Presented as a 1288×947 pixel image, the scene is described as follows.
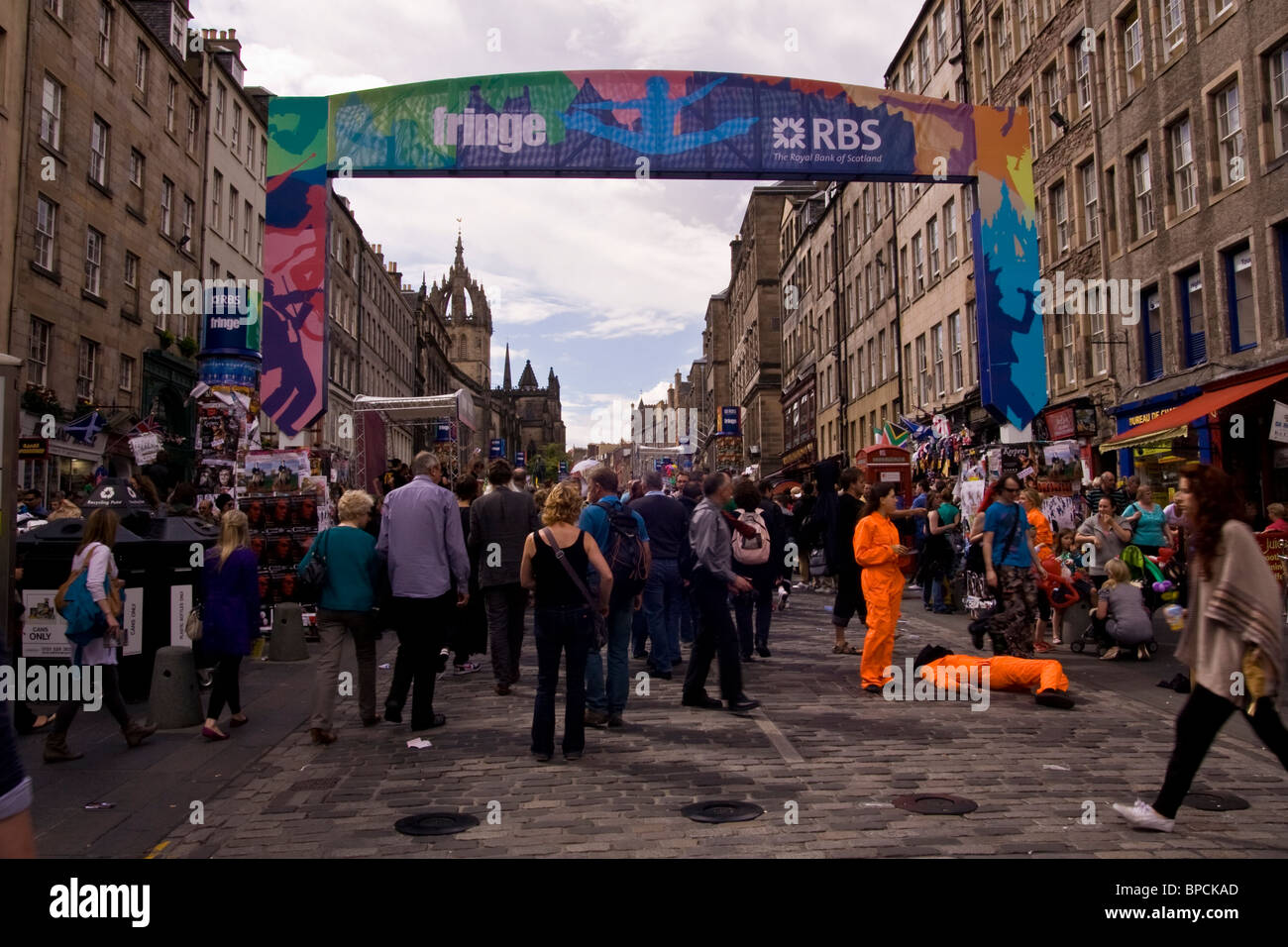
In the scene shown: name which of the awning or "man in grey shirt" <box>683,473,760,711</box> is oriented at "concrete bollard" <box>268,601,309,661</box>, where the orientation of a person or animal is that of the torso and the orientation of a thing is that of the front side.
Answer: the awning

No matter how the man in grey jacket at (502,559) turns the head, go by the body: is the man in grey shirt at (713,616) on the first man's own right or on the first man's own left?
on the first man's own right

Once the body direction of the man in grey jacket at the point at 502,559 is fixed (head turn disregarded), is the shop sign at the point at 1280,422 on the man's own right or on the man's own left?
on the man's own right

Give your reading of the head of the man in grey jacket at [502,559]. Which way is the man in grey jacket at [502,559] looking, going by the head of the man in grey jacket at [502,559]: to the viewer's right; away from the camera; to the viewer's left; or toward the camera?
away from the camera

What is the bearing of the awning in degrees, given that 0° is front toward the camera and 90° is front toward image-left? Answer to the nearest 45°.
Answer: approximately 45°

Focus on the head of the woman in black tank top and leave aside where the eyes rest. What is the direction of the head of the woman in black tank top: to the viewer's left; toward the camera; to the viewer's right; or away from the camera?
away from the camera

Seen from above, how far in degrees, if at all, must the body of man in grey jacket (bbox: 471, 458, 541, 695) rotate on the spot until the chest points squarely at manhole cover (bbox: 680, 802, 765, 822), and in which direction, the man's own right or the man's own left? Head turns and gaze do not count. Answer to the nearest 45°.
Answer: approximately 180°

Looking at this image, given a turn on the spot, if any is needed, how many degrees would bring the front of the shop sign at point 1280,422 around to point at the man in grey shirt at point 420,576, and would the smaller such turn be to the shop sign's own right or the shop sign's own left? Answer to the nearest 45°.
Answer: approximately 45° to the shop sign's own right

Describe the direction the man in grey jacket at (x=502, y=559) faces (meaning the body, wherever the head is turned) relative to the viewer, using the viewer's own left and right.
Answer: facing away from the viewer

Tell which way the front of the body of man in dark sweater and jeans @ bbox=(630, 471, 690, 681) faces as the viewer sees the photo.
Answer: away from the camera

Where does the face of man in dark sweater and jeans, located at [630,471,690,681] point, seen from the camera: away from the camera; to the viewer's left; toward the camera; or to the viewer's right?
away from the camera

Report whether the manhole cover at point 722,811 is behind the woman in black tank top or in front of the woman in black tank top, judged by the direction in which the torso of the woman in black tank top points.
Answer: behind

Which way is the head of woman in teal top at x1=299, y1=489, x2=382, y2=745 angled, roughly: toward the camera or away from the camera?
away from the camera

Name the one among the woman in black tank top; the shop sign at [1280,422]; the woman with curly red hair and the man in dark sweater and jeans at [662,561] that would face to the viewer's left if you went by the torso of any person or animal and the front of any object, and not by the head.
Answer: the woman with curly red hair

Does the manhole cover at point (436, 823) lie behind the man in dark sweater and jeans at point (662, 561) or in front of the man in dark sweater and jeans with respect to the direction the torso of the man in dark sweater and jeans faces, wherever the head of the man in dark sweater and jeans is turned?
behind
